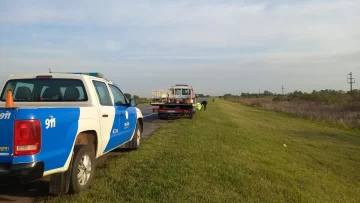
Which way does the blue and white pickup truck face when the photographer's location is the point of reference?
facing away from the viewer and to the right of the viewer

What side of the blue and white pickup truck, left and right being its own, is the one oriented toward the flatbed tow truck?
front

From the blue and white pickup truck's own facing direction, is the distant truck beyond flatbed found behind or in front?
in front

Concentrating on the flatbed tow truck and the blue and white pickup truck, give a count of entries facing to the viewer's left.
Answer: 0
